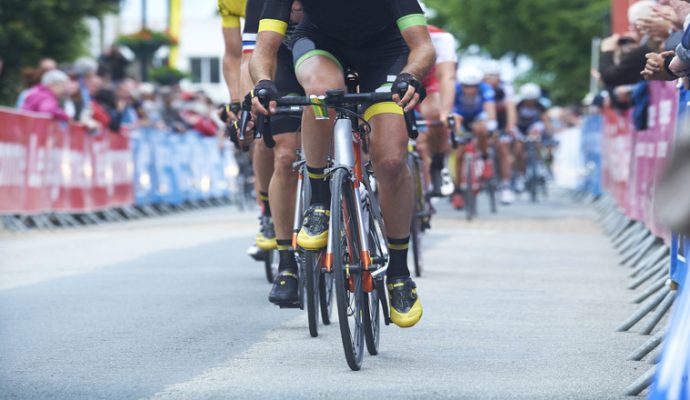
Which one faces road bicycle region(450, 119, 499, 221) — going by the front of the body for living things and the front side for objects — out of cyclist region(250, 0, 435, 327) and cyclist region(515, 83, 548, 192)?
cyclist region(515, 83, 548, 192)

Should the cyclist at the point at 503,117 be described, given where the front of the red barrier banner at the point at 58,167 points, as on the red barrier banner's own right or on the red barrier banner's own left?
on the red barrier banner's own left

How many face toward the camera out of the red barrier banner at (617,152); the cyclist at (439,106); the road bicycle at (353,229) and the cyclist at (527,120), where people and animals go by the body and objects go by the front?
3

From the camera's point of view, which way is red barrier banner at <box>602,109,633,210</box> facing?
to the viewer's left

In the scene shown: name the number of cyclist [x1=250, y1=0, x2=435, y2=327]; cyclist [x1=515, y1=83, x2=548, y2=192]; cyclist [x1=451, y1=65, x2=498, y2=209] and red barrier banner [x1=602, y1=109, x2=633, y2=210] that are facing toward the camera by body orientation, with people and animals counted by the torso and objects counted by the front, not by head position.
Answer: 3

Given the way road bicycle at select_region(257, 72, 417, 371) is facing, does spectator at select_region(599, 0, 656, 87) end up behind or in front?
behind
